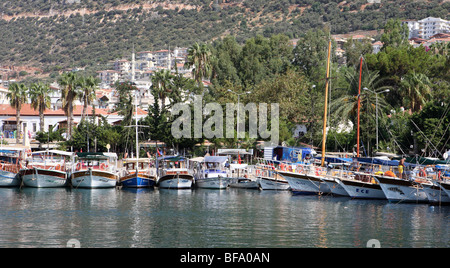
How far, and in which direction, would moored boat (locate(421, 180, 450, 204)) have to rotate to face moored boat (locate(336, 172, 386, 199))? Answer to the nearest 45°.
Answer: approximately 90° to its right

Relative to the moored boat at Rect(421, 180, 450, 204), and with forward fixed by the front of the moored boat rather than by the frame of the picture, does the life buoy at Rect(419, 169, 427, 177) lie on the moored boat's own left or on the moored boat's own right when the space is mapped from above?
on the moored boat's own right

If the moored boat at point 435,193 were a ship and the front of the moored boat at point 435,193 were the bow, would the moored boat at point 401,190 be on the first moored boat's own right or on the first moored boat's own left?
on the first moored boat's own right
